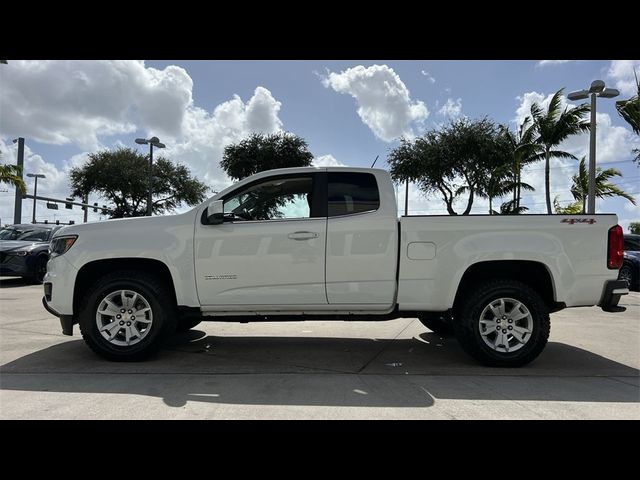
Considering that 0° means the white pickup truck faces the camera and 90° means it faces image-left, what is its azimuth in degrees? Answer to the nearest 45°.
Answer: approximately 90°

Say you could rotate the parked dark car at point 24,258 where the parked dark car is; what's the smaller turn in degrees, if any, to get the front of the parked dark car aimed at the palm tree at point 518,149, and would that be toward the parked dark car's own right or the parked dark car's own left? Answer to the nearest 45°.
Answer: approximately 135° to the parked dark car's own left

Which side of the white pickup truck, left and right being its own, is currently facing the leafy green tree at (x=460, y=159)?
right

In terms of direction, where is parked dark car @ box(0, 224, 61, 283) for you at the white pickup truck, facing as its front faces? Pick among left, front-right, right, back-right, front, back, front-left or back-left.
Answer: front-right

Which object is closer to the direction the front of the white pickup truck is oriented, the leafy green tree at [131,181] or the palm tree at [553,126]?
the leafy green tree

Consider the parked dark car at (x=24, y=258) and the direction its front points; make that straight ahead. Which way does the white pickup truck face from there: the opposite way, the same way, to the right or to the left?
to the right

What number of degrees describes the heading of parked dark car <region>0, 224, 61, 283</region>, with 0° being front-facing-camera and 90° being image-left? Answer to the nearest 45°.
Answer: approximately 45°

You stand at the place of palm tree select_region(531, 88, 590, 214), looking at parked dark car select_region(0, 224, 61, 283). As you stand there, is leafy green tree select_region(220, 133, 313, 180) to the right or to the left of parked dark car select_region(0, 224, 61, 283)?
right
